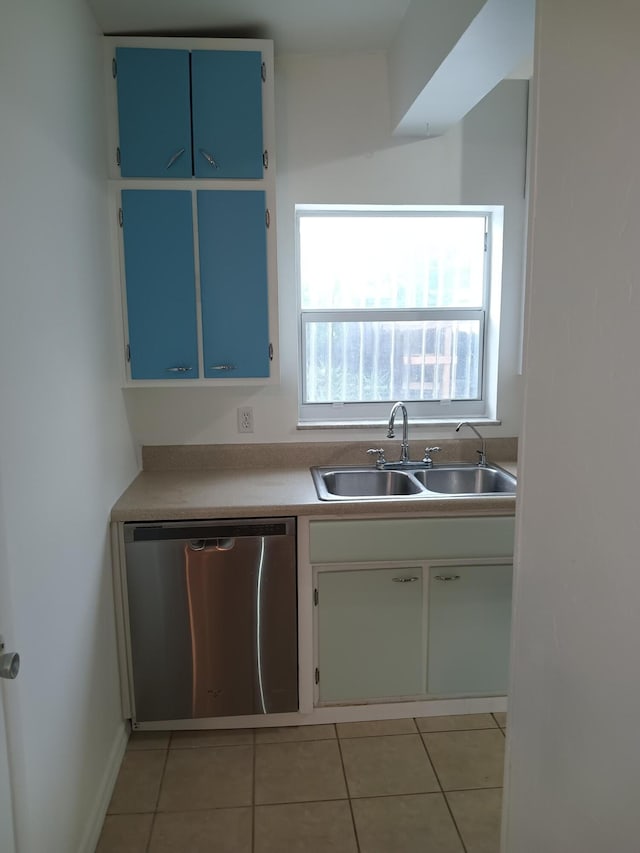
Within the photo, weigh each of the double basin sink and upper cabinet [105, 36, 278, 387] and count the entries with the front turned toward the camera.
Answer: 2

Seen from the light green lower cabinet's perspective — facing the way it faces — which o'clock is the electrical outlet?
The electrical outlet is roughly at 4 o'clock from the light green lower cabinet.

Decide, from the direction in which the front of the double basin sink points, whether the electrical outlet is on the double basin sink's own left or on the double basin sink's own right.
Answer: on the double basin sink's own right
